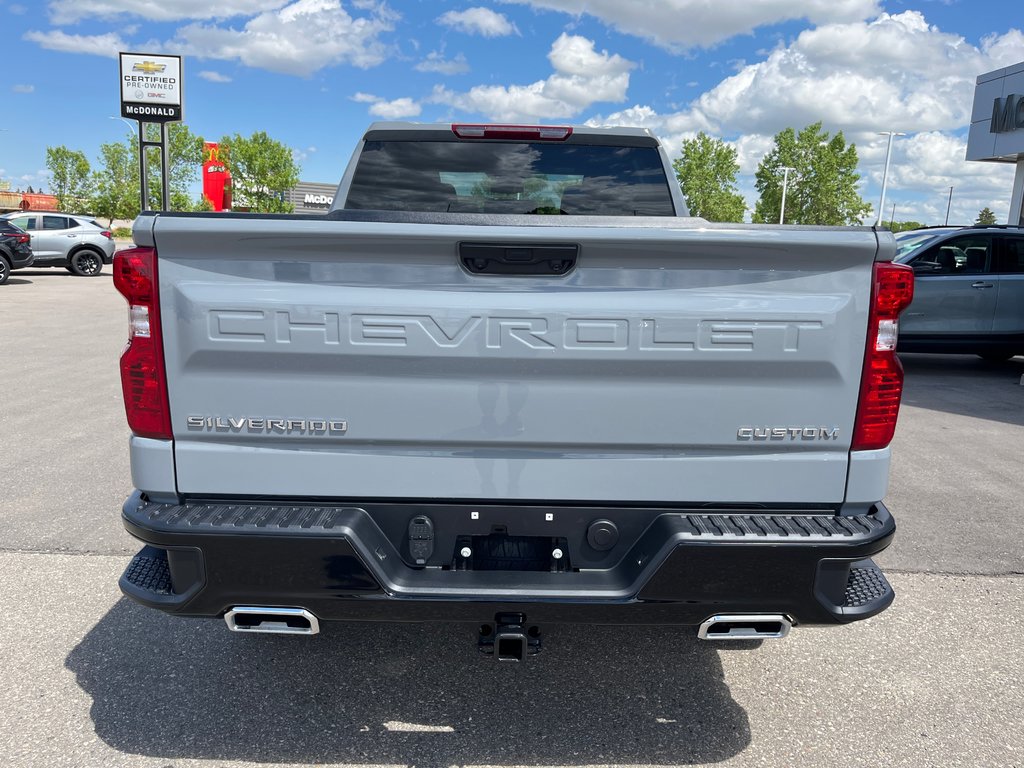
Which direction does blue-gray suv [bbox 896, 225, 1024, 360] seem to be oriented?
to the viewer's left

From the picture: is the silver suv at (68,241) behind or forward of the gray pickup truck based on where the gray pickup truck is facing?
forward

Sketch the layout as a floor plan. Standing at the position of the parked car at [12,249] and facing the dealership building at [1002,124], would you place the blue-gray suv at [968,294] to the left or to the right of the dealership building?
right

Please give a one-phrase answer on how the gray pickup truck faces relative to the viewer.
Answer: facing away from the viewer

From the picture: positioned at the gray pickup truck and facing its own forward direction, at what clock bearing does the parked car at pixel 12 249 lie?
The parked car is roughly at 11 o'clock from the gray pickup truck.

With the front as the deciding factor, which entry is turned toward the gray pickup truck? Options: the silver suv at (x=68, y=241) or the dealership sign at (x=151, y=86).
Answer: the dealership sign

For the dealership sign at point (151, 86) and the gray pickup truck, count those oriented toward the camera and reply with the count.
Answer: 1

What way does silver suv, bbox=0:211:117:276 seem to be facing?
to the viewer's left

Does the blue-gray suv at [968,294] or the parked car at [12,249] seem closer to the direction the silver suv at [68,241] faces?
the parked car

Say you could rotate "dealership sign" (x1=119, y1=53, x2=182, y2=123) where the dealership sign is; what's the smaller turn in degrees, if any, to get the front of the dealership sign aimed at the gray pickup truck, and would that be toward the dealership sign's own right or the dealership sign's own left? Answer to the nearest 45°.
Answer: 0° — it already faces it

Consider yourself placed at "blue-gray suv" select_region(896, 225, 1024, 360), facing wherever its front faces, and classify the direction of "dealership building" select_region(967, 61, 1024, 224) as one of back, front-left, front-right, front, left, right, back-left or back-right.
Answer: right
